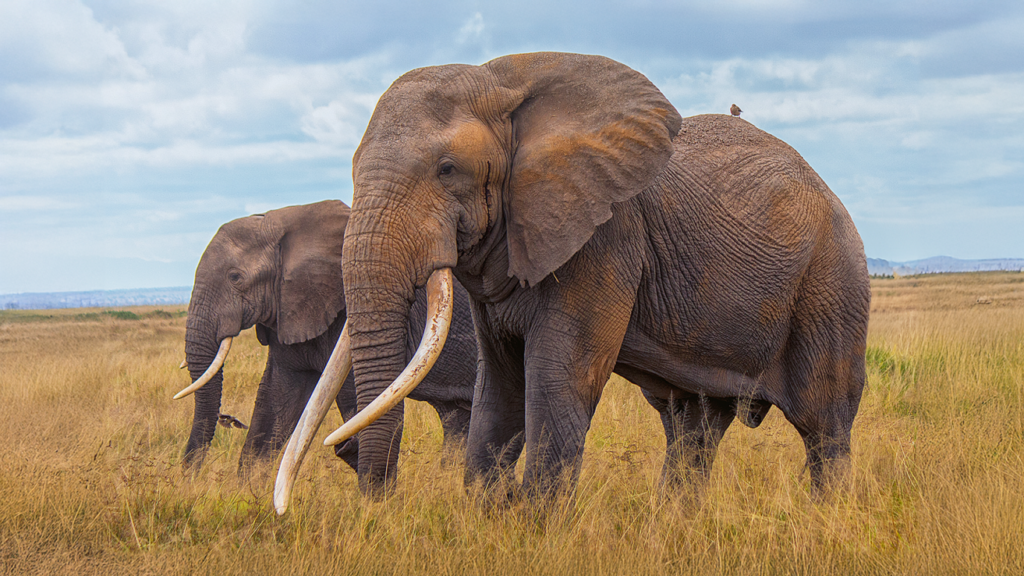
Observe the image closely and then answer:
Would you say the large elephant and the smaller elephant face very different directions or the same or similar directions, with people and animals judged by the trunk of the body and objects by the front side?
same or similar directions

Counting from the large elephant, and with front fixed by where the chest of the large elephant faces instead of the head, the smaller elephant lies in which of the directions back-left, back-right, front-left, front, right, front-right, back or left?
right

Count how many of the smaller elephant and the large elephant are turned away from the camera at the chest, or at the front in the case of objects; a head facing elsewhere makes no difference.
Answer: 0

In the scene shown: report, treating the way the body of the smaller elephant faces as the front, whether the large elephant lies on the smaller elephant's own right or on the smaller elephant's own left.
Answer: on the smaller elephant's own left

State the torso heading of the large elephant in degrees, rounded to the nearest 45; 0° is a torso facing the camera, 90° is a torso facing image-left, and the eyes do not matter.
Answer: approximately 45°

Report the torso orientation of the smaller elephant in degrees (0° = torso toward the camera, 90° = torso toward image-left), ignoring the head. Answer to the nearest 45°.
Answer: approximately 90°
